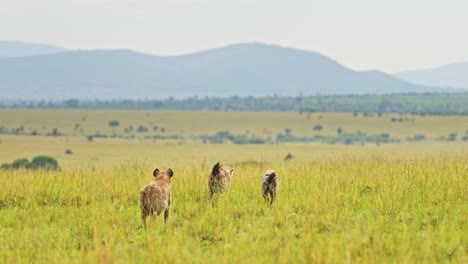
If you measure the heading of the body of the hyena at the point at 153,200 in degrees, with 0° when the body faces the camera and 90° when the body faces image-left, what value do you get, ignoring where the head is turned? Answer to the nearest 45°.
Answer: approximately 225°

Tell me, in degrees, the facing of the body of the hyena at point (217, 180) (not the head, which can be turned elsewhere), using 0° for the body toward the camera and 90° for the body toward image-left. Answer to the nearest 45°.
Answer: approximately 225°

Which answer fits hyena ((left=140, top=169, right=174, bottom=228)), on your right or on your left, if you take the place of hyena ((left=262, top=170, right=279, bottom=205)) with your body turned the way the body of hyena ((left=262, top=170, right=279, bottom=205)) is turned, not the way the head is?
on your left

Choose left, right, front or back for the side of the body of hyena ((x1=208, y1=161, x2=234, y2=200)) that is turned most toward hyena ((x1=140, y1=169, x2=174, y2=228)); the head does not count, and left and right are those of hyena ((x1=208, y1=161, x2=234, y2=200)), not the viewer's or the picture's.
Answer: back

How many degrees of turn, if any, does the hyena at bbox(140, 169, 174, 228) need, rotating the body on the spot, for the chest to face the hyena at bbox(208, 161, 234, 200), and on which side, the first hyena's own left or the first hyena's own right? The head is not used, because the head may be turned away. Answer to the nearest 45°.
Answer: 0° — it already faces it

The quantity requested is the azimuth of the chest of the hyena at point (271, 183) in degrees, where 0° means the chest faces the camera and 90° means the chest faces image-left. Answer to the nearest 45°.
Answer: approximately 180°

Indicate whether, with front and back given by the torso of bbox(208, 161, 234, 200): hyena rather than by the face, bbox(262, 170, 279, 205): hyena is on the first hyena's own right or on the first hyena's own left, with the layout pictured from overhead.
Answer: on the first hyena's own right
